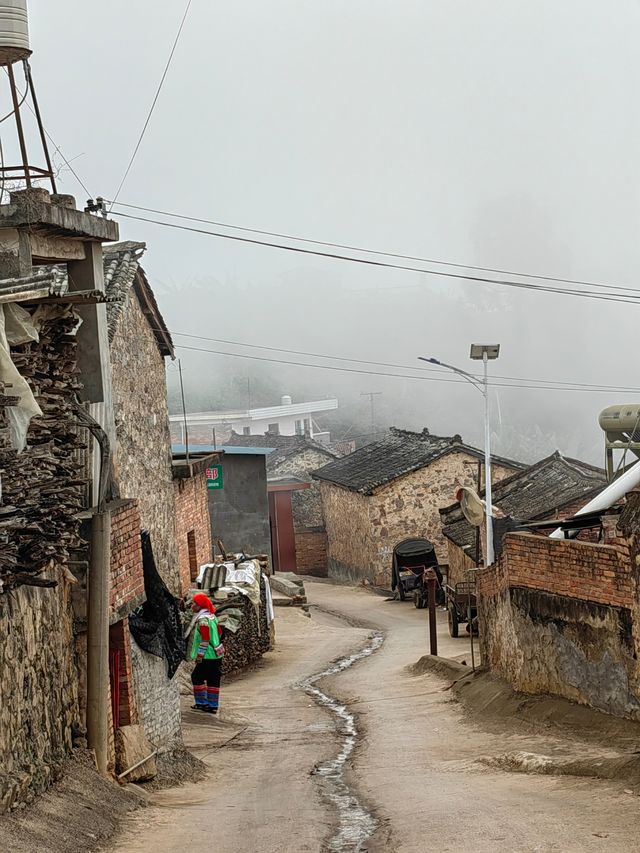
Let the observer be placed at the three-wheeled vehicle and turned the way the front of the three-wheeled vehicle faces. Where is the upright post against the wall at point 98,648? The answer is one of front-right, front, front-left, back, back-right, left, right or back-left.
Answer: front

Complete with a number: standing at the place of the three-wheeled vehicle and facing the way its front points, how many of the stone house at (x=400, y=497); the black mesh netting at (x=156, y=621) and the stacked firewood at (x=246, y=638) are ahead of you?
2

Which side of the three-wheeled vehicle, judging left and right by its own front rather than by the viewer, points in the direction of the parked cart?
front

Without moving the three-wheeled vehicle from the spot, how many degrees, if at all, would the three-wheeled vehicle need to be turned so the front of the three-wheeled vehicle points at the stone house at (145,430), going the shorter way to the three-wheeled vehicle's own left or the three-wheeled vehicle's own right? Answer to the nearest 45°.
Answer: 0° — it already faces it

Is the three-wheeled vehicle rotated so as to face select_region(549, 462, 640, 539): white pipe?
yes

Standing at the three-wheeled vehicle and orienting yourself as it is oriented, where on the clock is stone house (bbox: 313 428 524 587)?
The stone house is roughly at 6 o'clock from the three-wheeled vehicle.

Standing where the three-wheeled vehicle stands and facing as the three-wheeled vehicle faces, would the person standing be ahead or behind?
ahead

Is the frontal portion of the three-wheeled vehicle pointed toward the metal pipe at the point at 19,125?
yes

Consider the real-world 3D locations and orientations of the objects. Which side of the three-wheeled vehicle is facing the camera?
front

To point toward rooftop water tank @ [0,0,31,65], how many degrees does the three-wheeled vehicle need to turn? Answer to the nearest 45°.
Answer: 0° — it already faces it

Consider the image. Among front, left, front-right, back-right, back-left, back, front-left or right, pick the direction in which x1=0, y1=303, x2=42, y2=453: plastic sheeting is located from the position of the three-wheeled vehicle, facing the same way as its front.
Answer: front

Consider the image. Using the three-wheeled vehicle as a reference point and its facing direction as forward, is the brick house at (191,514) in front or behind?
in front

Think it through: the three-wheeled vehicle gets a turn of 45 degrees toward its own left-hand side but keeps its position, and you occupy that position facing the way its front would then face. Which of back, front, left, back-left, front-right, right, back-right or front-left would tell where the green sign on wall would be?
right
